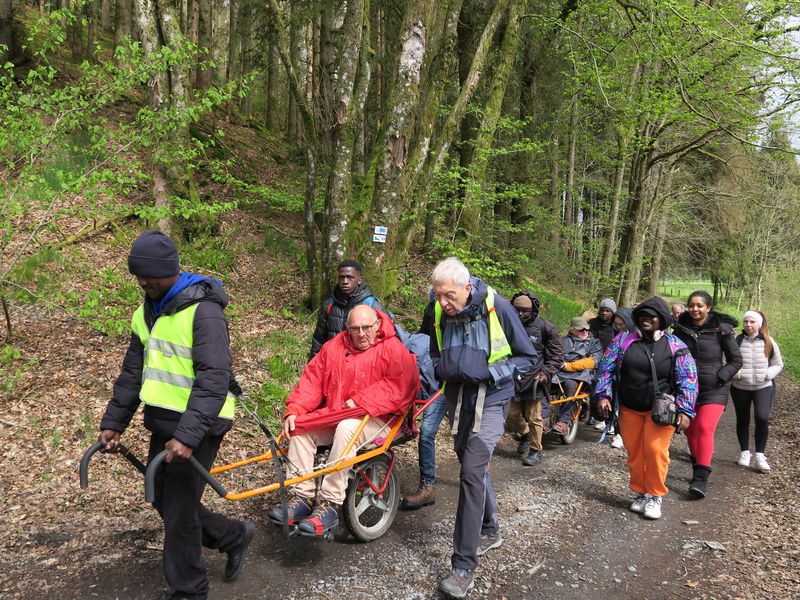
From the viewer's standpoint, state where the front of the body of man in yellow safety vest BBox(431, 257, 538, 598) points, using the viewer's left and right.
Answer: facing the viewer and to the left of the viewer

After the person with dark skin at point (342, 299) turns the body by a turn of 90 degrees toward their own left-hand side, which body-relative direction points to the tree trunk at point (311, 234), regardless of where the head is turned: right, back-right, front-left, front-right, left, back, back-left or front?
left

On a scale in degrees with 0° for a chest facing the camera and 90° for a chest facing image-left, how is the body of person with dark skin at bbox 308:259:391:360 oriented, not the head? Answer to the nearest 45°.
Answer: approximately 0°

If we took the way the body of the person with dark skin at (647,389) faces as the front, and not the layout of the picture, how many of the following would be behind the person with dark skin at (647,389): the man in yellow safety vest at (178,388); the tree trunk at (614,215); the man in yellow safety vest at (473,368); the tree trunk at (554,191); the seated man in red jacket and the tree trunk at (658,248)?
3

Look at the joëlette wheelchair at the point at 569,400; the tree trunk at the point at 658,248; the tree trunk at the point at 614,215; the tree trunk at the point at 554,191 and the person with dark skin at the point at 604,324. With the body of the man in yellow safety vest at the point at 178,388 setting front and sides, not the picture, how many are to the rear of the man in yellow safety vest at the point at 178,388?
5

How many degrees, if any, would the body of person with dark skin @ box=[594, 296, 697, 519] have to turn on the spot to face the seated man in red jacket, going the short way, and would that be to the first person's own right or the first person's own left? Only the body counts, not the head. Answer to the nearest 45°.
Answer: approximately 45° to the first person's own right

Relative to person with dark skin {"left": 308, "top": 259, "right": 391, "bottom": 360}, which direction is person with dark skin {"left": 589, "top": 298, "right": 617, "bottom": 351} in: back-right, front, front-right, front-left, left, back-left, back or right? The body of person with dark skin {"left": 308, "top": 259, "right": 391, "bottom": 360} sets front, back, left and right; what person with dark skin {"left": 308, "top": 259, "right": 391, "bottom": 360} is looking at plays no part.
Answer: back-left

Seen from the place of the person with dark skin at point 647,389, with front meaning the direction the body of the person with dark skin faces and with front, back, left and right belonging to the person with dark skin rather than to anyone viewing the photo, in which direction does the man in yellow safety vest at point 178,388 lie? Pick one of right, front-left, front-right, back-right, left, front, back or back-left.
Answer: front-right

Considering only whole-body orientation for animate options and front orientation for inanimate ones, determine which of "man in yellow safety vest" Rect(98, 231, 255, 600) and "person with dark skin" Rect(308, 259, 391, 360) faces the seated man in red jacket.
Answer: the person with dark skin

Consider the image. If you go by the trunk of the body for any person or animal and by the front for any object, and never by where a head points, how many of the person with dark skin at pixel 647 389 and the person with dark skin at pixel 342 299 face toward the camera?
2
